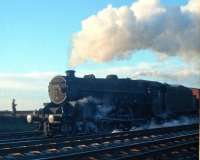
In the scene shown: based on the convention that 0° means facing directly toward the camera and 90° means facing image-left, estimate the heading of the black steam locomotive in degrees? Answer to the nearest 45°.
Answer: approximately 45°
